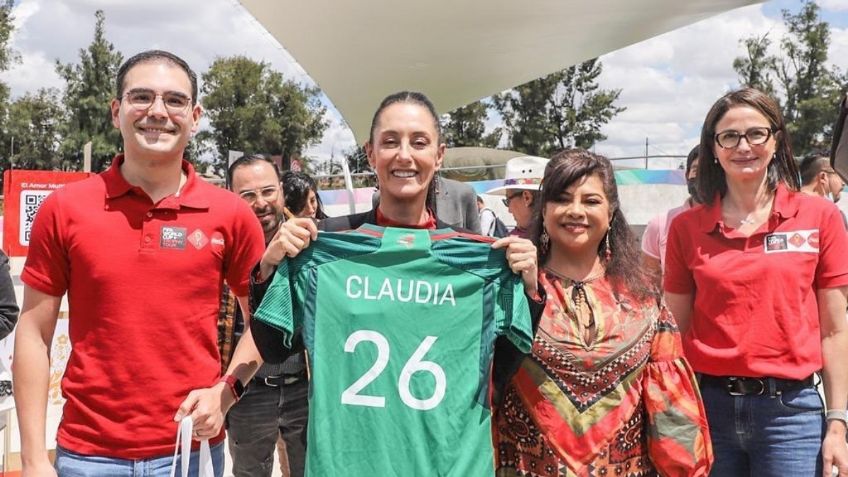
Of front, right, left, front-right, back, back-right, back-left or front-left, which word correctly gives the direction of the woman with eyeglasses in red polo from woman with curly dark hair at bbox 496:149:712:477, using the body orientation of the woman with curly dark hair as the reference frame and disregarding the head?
back-left

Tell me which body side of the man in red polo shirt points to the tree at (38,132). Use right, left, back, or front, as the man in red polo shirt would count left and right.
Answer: back

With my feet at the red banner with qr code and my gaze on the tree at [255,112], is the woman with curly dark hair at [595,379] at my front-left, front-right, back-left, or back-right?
back-right

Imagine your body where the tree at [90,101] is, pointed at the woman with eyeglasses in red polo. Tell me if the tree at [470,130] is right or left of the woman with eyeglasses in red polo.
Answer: left

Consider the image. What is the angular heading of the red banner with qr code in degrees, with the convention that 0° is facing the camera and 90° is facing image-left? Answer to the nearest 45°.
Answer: approximately 0°

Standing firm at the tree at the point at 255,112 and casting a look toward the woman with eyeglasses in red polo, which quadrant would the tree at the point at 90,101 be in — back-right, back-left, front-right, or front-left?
back-right
